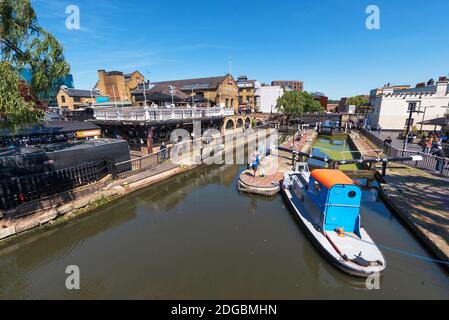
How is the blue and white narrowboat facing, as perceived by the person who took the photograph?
facing the viewer and to the right of the viewer

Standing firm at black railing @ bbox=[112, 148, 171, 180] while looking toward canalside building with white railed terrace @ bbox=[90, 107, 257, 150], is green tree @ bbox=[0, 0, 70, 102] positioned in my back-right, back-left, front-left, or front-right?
back-left

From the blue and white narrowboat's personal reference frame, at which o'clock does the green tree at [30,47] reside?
The green tree is roughly at 4 o'clock from the blue and white narrowboat.

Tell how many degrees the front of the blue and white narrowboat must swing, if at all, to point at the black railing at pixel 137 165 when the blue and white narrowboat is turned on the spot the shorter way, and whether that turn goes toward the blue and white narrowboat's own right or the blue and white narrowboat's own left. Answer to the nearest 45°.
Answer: approximately 135° to the blue and white narrowboat's own right

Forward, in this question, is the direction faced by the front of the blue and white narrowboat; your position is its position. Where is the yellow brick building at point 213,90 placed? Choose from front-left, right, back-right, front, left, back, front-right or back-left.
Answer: back

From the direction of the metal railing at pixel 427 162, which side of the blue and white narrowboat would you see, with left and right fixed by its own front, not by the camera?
left

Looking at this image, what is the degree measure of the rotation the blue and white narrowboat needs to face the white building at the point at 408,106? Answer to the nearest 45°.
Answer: approximately 135° to its left

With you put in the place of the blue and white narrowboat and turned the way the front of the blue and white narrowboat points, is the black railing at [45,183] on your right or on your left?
on your right
